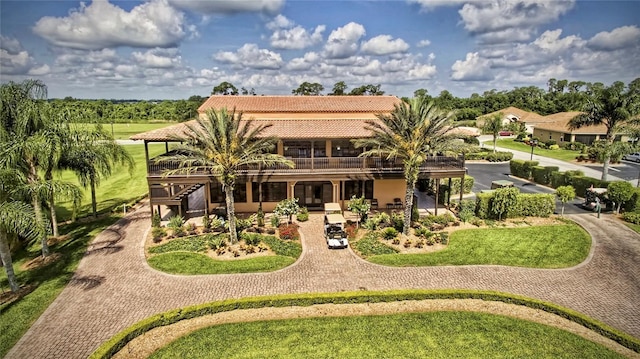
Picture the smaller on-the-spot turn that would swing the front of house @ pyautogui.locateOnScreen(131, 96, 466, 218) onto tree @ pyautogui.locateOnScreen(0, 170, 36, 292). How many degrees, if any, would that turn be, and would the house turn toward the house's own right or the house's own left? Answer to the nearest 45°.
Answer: approximately 45° to the house's own right

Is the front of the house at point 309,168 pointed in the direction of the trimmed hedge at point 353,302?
yes

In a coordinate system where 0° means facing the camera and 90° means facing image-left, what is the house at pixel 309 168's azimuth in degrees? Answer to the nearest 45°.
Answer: approximately 0°

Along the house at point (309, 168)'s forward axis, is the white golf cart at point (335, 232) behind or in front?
in front

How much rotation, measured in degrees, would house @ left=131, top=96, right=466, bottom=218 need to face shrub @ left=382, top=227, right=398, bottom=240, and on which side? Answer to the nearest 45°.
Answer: approximately 45° to its left

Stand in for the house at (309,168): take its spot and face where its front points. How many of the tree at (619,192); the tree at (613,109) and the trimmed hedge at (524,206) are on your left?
3

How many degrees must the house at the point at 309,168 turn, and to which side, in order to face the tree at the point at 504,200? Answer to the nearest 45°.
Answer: approximately 90° to its left

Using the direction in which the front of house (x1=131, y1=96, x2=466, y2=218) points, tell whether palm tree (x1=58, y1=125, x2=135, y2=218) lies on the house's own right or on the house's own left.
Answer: on the house's own right

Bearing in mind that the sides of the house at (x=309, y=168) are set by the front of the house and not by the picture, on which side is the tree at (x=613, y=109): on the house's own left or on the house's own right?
on the house's own left

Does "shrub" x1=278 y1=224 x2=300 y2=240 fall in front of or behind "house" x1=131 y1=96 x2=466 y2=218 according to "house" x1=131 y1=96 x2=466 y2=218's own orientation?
in front

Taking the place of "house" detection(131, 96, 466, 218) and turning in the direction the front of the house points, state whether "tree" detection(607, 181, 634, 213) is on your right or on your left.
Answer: on your left

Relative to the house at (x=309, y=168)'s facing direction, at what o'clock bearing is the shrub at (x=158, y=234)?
The shrub is roughly at 2 o'clock from the house.
